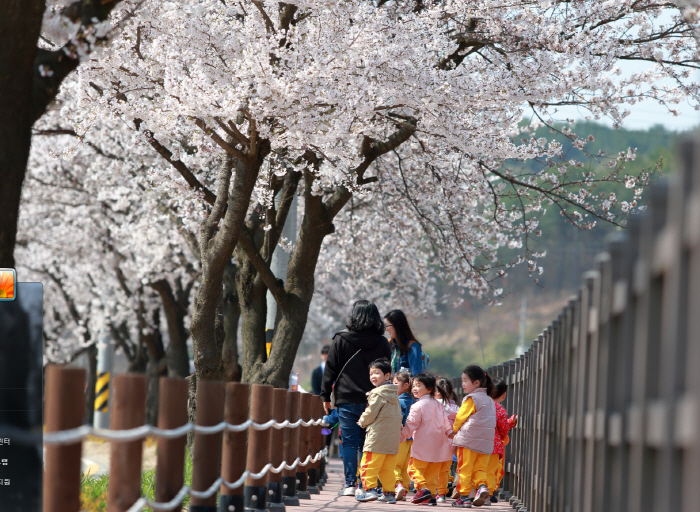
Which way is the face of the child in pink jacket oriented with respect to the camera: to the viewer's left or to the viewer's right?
to the viewer's left

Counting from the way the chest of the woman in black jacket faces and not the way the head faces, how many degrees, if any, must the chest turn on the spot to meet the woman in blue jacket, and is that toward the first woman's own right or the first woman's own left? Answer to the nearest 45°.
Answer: approximately 45° to the first woman's own right

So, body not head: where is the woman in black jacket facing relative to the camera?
away from the camera

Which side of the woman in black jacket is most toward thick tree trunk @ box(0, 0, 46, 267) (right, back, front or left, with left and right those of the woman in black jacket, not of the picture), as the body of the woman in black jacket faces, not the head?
back

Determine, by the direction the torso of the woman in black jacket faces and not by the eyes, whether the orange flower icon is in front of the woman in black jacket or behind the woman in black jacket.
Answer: behind

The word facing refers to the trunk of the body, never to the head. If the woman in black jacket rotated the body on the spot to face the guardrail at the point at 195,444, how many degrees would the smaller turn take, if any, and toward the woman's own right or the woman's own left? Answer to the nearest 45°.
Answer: approximately 180°

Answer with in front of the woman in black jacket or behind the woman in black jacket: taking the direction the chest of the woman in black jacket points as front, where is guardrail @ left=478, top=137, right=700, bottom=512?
behind
